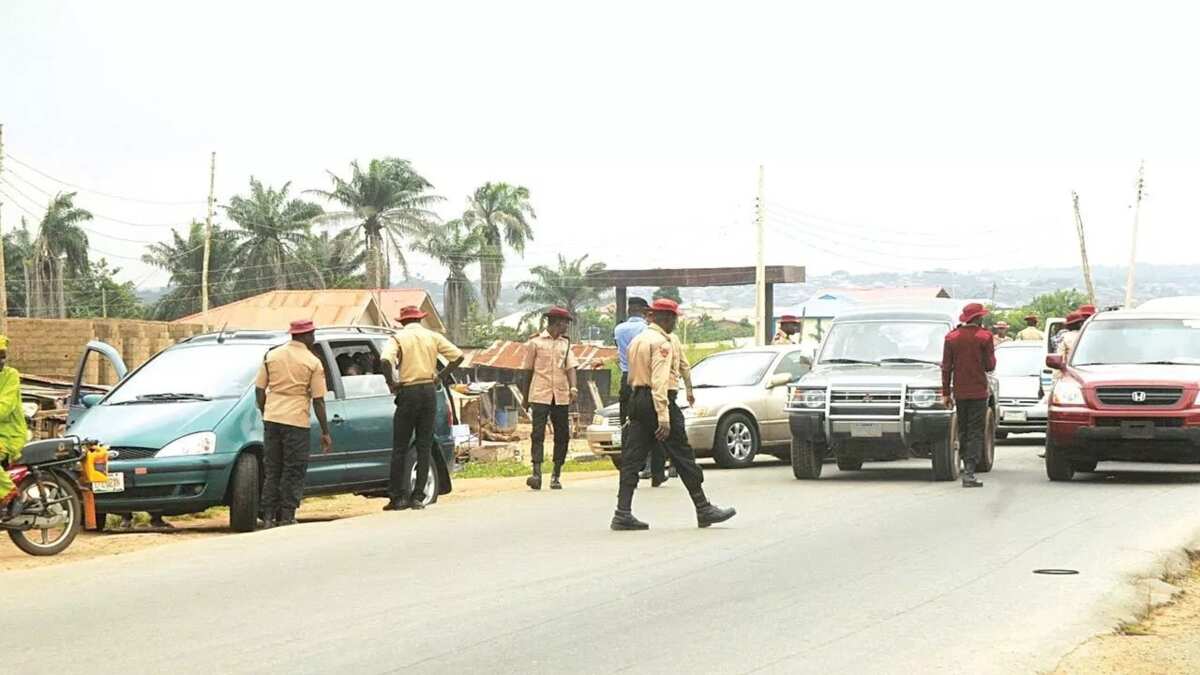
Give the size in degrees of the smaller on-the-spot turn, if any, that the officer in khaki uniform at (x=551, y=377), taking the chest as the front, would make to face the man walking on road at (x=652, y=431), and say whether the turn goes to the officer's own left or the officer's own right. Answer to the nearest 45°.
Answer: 0° — they already face them

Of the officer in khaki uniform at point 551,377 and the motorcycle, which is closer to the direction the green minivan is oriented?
the motorcycle

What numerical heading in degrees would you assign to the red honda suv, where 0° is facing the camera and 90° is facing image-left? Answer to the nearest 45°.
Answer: approximately 0°

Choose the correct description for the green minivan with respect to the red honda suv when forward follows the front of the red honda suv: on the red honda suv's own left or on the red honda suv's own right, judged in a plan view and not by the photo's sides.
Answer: on the red honda suv's own right

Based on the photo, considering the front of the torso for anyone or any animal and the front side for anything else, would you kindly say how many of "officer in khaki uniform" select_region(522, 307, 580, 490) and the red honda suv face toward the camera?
2
